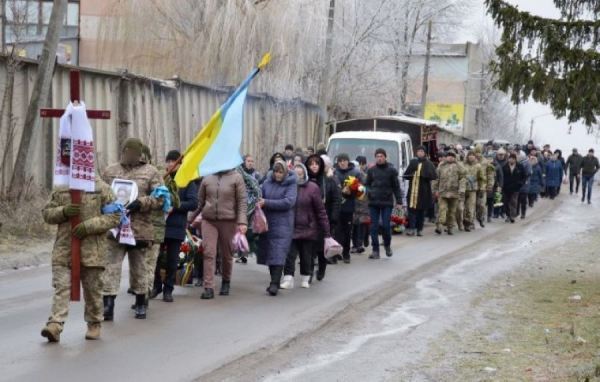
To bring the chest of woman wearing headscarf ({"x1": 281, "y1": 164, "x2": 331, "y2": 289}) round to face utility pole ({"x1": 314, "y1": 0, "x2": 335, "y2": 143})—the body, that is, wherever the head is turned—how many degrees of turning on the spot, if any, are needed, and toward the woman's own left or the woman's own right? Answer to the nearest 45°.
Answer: approximately 135° to the woman's own right

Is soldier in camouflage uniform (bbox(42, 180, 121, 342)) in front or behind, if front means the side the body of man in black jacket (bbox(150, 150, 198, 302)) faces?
in front

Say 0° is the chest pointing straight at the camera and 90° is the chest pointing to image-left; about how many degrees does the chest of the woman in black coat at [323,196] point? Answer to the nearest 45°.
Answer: approximately 45°

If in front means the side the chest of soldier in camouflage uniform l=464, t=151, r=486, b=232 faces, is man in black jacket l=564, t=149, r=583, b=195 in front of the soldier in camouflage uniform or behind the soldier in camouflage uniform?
behind

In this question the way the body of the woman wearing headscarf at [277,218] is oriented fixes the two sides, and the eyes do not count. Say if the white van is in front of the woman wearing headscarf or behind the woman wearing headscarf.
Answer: behind

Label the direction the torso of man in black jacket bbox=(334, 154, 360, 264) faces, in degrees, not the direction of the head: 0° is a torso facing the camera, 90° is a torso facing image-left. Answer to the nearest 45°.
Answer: approximately 45°

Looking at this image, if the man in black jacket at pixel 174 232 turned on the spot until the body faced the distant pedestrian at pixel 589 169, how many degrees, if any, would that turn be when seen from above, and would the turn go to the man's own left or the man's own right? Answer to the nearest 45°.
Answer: approximately 180°

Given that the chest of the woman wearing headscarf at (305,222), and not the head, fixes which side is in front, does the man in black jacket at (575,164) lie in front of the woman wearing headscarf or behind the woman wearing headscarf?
behind
